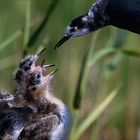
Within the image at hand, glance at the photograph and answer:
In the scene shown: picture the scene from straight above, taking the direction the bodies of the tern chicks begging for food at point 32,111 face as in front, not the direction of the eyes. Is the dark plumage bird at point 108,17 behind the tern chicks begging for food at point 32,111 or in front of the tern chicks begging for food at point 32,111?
in front

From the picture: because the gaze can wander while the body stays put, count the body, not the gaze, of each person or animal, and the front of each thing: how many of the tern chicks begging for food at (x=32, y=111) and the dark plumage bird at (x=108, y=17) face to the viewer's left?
1

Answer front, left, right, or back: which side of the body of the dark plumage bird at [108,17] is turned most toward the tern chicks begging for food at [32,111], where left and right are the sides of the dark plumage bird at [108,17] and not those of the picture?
front

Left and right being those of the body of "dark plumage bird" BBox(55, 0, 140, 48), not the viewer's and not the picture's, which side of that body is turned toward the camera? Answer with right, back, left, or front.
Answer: left

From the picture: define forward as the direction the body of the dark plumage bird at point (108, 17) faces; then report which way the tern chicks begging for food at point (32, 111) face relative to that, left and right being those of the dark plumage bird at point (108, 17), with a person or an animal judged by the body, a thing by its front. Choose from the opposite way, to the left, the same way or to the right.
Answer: the opposite way

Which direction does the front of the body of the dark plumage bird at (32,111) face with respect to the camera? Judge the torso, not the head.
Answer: to the viewer's right

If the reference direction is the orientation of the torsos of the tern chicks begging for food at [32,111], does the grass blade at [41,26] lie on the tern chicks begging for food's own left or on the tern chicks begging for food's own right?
on the tern chicks begging for food's own left
